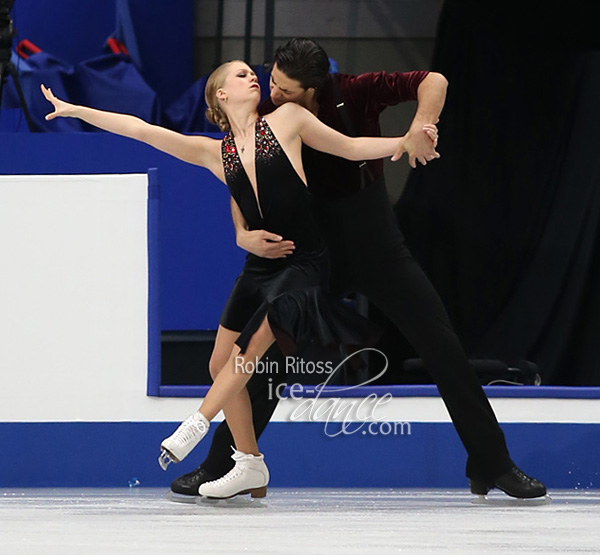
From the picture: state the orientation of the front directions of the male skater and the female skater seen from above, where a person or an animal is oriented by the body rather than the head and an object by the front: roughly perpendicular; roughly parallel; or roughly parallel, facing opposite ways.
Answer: roughly parallel

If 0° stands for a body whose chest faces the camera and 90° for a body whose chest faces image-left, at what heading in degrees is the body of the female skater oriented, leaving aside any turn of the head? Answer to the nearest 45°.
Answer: approximately 45°

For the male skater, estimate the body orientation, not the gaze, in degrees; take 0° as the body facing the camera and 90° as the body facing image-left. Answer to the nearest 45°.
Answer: approximately 45°
